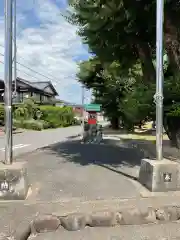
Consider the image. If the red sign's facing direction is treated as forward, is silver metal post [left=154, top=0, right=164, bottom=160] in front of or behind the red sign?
in front

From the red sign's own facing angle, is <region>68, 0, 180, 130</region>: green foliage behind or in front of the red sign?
in front

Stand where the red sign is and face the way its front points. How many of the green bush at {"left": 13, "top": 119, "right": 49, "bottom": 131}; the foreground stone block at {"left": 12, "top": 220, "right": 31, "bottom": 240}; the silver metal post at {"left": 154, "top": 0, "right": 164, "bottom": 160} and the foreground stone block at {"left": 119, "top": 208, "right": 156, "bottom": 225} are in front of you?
3

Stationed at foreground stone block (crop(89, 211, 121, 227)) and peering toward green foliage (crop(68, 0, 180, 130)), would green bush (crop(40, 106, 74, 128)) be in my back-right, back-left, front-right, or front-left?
front-left

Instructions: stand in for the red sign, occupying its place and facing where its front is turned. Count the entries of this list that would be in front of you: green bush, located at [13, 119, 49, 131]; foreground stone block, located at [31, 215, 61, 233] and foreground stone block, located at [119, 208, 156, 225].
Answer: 2

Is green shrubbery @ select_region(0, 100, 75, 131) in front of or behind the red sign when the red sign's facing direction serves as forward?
behind

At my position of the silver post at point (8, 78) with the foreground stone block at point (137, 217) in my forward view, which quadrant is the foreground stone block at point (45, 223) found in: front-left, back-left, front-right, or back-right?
front-right

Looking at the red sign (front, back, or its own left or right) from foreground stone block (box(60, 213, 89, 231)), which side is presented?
front

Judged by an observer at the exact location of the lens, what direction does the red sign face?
facing the viewer

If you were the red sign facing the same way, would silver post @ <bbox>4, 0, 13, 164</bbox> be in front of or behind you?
in front

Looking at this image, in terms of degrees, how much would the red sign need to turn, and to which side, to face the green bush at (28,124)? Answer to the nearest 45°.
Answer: approximately 135° to its right

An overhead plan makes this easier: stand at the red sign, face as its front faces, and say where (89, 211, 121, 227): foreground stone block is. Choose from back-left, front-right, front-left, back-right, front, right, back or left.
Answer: front

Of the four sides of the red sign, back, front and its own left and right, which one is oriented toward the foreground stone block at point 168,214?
front

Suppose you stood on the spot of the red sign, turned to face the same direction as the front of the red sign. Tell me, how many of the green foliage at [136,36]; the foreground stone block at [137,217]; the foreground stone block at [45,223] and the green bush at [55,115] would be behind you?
1
